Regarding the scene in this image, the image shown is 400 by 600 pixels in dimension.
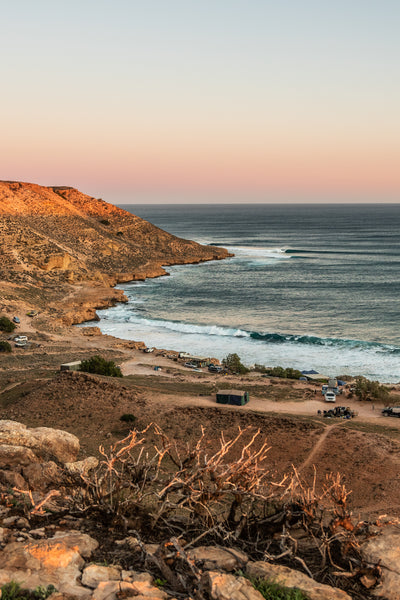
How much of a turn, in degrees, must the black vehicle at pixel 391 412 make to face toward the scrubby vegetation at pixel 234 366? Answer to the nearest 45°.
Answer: approximately 45° to its right

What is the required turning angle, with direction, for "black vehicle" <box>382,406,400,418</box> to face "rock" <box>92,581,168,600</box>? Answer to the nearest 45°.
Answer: approximately 90° to its left

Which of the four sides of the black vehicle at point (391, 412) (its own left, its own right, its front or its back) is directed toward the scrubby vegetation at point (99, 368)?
front

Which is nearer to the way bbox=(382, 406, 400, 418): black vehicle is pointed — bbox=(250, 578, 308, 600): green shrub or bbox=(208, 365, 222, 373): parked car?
the parked car

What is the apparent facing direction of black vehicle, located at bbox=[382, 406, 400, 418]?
to the viewer's left

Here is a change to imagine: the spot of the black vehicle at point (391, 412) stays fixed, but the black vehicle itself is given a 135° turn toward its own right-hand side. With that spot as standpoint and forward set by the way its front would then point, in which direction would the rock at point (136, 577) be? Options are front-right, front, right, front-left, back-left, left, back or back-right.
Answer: back-right

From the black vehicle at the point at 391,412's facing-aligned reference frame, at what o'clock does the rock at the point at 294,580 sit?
The rock is roughly at 9 o'clock from the black vehicle.

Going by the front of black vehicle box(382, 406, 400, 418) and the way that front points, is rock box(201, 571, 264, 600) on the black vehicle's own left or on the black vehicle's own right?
on the black vehicle's own left

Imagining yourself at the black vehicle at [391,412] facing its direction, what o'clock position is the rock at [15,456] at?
The rock is roughly at 10 o'clock from the black vehicle.

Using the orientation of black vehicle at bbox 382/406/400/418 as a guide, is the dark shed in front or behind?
in front

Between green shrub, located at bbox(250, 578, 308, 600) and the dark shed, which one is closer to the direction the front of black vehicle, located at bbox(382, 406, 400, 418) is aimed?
the dark shed

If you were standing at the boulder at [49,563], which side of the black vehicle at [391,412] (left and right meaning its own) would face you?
left

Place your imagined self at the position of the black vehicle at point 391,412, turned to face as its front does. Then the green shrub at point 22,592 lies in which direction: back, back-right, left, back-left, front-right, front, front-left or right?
left

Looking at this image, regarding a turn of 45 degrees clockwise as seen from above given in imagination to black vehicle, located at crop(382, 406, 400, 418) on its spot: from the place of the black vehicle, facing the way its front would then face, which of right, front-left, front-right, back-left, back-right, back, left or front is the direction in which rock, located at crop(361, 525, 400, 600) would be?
back-left
